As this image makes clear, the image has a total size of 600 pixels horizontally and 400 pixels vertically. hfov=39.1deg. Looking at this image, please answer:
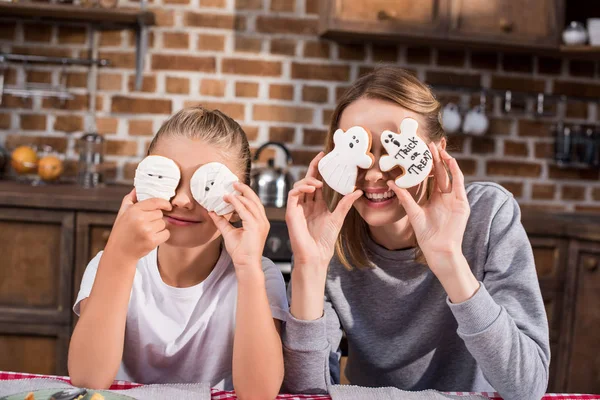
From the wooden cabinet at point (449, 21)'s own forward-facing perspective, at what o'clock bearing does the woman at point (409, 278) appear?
The woman is roughly at 12 o'clock from the wooden cabinet.

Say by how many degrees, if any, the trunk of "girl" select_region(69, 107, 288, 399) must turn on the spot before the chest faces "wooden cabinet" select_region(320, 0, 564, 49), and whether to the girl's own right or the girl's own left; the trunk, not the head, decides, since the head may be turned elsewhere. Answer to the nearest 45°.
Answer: approximately 135° to the girl's own left

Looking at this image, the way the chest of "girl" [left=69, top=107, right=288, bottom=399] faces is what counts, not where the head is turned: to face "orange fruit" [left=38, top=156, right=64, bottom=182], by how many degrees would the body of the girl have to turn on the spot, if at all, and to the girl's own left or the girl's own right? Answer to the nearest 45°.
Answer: approximately 180°

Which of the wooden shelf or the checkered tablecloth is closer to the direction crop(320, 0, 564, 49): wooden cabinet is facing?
the checkered tablecloth

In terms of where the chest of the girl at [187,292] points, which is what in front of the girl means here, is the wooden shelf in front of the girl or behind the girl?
behind

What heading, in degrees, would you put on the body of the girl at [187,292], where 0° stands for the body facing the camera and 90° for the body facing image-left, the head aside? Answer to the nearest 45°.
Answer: approximately 0°

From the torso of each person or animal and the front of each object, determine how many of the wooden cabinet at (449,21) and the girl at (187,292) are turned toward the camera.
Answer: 2
